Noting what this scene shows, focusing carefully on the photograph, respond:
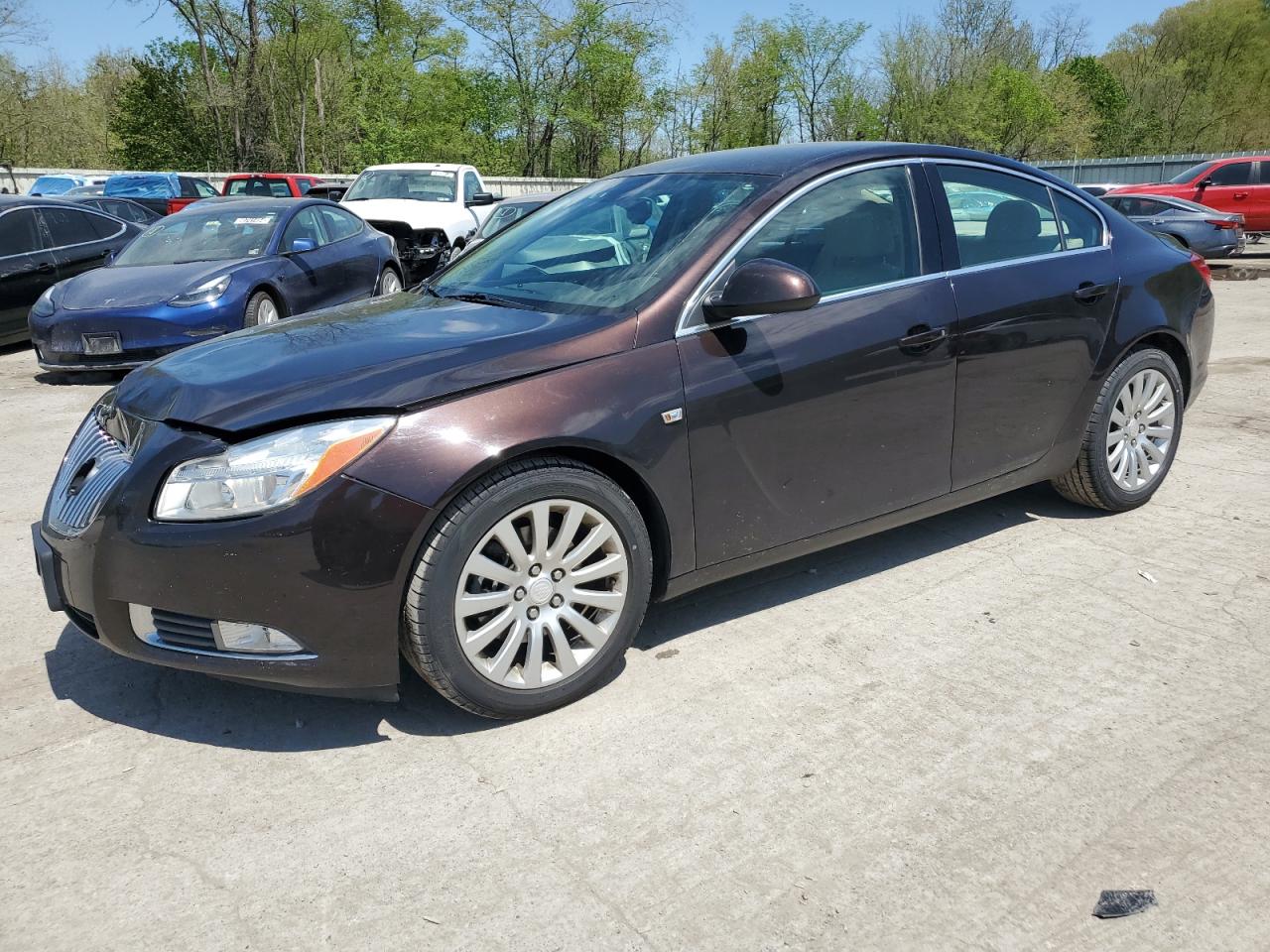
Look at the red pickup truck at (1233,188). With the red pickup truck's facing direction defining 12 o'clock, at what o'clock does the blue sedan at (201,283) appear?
The blue sedan is roughly at 10 o'clock from the red pickup truck.

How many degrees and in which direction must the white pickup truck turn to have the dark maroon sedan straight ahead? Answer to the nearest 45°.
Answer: approximately 45° to its left

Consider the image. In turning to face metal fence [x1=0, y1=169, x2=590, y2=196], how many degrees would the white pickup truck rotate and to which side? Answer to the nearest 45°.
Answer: approximately 135° to its right

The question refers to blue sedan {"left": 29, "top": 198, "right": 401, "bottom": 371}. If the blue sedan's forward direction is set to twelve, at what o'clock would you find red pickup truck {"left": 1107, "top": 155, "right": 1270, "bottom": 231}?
The red pickup truck is roughly at 7 o'clock from the blue sedan.

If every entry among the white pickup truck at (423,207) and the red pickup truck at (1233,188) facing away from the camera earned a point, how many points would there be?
0

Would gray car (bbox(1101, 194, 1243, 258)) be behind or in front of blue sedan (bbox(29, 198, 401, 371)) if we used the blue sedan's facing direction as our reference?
behind

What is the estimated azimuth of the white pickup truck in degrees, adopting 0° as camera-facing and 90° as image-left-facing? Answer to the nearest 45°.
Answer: approximately 45°

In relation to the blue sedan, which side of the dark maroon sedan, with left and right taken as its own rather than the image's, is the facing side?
right

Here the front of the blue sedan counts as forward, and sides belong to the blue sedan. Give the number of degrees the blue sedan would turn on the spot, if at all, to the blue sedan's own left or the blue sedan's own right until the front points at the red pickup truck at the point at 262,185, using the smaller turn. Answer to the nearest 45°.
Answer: approximately 135° to the blue sedan's own right

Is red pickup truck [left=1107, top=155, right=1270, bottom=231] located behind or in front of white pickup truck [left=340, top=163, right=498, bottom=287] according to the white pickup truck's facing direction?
behind

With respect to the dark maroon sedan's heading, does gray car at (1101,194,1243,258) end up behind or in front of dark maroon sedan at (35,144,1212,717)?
behind

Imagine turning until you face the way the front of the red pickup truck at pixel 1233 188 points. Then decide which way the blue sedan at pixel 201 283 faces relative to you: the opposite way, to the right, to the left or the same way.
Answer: to the left

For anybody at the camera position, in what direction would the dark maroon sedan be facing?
facing the viewer and to the left of the viewer

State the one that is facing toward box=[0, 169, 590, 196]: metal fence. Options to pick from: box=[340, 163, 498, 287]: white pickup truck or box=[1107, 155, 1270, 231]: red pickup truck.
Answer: the red pickup truck

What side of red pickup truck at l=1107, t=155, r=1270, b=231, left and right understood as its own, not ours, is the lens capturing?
left
